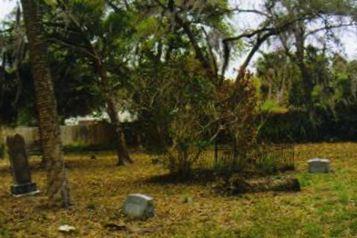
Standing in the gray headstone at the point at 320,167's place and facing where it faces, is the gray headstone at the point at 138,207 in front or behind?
in front

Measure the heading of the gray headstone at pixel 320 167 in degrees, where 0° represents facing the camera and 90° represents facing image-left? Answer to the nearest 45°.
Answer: approximately 0°

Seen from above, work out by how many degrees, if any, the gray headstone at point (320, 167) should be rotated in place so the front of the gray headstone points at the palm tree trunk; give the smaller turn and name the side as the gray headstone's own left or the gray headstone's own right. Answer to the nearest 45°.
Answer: approximately 45° to the gray headstone's own right

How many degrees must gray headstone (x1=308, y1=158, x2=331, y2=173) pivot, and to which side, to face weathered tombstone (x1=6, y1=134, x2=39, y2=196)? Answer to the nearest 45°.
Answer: approximately 45° to its right

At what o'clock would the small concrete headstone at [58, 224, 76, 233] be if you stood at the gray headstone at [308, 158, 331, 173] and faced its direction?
The small concrete headstone is roughly at 1 o'clock from the gray headstone.

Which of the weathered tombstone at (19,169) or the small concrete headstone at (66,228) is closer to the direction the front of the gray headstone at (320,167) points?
the small concrete headstone
